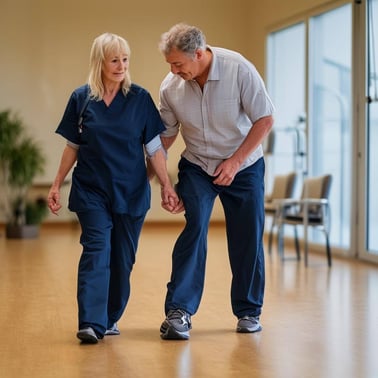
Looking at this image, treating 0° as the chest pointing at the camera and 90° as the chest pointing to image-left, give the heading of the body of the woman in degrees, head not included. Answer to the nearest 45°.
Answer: approximately 0°

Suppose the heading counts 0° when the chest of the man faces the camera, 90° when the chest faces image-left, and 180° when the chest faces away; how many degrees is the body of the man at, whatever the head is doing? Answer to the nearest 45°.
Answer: approximately 45°

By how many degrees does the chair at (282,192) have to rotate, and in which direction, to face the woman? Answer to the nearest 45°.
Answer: approximately 45° to its left

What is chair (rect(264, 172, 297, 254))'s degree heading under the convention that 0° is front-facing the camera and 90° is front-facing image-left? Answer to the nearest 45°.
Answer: approximately 45°

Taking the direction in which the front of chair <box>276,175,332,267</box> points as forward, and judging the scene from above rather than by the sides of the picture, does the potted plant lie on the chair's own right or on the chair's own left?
on the chair's own right

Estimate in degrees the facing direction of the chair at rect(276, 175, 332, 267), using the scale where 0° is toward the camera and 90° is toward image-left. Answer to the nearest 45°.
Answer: approximately 45°

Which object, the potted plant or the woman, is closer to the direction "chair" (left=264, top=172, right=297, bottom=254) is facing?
the woman

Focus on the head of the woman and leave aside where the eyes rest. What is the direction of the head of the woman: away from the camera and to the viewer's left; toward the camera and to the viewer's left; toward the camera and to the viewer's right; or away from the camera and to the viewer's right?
toward the camera and to the viewer's right

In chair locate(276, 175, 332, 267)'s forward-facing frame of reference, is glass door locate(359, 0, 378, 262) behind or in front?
behind
